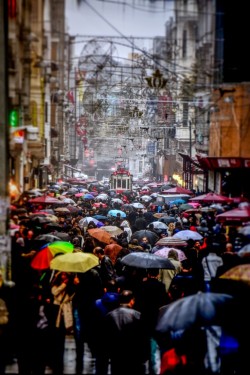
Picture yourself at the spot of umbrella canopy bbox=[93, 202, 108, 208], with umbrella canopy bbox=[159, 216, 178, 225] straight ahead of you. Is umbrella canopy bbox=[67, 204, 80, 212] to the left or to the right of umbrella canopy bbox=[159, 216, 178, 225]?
right

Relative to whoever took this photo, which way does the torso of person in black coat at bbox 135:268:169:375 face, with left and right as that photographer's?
facing away from the viewer

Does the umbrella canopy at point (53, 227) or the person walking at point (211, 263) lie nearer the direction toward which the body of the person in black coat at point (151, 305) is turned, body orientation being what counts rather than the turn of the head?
the umbrella canopy

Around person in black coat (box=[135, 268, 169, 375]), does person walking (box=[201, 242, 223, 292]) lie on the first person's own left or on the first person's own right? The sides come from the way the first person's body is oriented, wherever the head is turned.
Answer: on the first person's own right

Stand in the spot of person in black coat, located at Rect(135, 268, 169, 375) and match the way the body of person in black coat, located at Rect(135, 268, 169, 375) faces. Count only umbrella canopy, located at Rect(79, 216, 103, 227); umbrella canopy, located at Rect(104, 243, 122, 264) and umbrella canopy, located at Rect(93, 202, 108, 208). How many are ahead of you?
3

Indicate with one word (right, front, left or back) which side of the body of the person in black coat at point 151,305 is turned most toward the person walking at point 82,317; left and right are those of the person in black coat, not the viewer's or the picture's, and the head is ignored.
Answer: left

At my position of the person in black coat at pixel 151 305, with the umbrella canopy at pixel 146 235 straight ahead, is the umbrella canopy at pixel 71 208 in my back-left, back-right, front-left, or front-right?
front-left

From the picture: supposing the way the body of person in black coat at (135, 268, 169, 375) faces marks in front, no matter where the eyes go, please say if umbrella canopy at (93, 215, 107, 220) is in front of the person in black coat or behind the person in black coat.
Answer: in front

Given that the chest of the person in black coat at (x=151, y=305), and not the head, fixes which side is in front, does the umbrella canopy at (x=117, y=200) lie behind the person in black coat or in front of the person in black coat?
in front

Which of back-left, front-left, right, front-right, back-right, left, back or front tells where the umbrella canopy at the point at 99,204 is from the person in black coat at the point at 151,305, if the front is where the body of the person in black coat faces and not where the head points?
front

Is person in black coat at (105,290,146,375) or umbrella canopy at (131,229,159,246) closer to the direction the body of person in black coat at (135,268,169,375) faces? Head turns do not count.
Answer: the umbrella canopy

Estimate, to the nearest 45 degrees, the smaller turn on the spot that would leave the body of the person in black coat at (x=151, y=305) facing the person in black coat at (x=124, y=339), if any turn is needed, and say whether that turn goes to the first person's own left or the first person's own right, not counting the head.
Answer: approximately 180°

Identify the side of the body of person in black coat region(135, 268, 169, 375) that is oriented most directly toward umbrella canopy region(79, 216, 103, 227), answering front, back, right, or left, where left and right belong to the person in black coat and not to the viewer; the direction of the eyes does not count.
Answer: front

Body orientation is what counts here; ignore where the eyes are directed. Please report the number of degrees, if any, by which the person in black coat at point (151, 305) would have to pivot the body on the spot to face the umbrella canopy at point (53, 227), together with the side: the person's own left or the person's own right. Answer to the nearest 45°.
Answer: approximately 45° to the person's own left
